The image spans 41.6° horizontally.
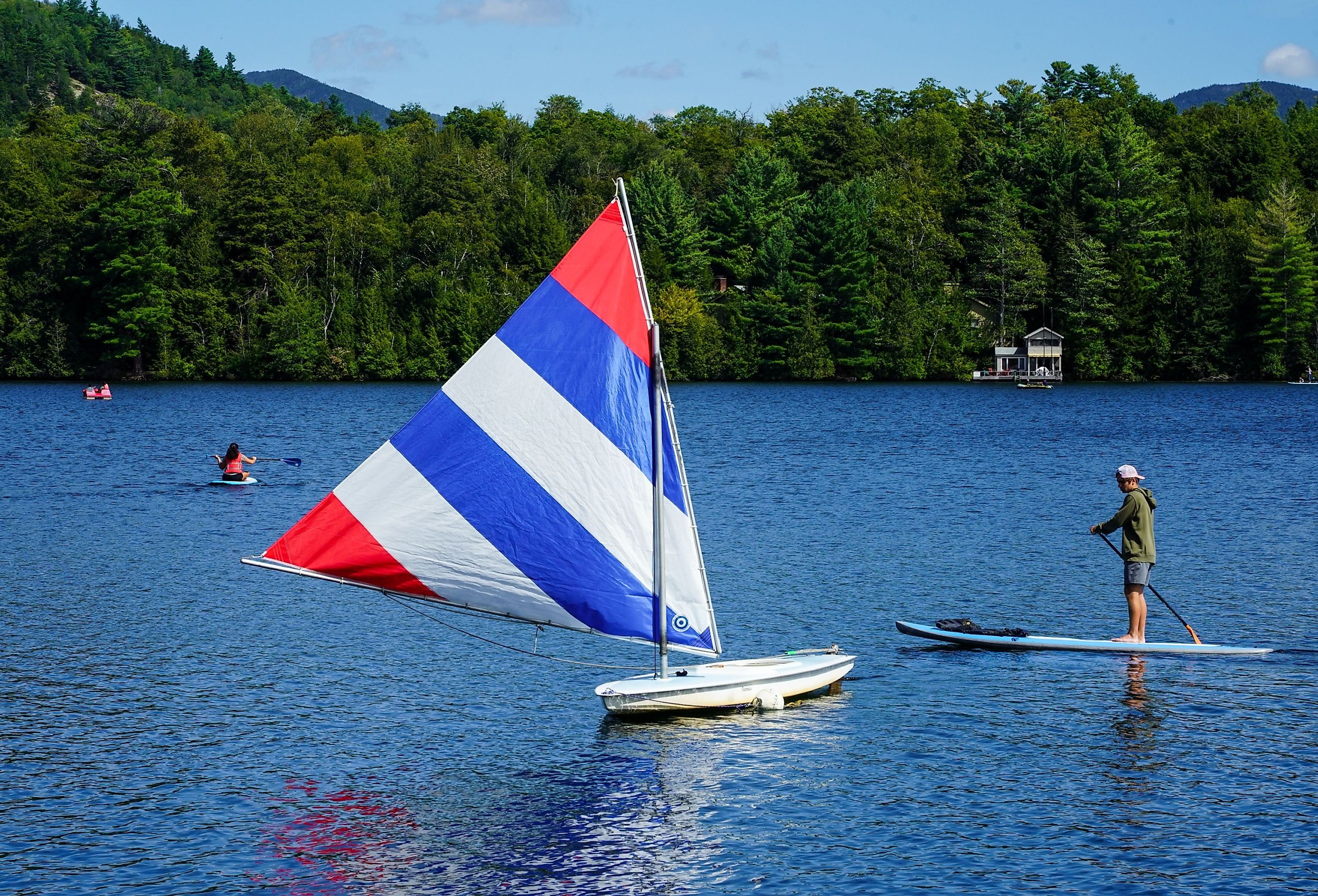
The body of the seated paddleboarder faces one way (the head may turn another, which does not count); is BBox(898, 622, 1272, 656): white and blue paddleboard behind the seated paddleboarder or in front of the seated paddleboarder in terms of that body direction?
behind

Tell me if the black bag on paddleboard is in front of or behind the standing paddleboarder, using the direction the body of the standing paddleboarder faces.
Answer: in front

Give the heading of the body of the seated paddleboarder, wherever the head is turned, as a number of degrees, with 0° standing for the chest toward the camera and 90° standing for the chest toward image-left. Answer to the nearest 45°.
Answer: approximately 180°

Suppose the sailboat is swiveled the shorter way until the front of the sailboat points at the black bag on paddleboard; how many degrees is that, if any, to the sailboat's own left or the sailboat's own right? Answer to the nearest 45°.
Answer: approximately 180°

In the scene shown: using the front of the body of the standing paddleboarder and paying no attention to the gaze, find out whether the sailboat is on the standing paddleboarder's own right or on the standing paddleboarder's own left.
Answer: on the standing paddleboarder's own left

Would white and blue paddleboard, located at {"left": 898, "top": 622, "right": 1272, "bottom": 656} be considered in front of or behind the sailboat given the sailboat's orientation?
behind

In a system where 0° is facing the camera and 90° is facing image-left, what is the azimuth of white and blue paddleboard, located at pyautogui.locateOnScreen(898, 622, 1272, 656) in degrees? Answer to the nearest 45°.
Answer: approximately 90°

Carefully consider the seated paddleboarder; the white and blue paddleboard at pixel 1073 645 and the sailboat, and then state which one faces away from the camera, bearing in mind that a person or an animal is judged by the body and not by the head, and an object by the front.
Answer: the seated paddleboarder

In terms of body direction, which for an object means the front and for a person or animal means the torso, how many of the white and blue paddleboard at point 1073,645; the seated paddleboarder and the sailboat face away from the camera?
1

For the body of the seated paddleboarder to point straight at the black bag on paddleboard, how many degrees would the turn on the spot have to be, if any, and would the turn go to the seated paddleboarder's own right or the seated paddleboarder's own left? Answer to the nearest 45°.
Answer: approximately 180°

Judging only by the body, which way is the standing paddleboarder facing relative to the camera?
to the viewer's left

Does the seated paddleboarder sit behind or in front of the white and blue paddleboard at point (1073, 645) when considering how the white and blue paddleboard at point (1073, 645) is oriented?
in front
